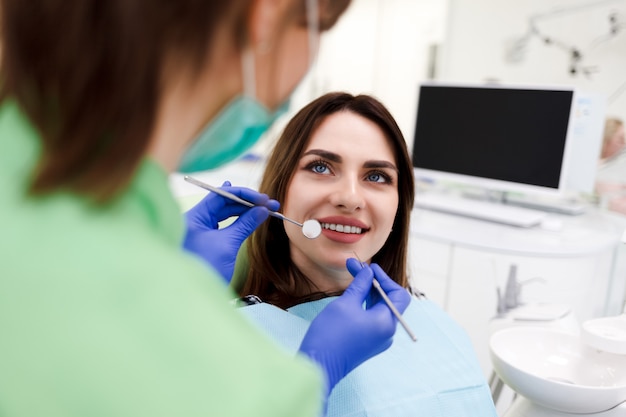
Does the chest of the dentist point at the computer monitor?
yes

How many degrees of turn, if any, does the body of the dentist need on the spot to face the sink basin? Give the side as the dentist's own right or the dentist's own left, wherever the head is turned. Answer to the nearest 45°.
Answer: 0° — they already face it

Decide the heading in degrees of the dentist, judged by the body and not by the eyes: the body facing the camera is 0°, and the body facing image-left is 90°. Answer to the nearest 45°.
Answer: approximately 225°

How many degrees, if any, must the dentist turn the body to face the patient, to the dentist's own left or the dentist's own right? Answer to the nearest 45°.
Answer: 0° — they already face them

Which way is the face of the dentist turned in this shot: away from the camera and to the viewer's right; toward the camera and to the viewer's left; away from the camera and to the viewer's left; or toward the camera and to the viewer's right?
away from the camera and to the viewer's right
